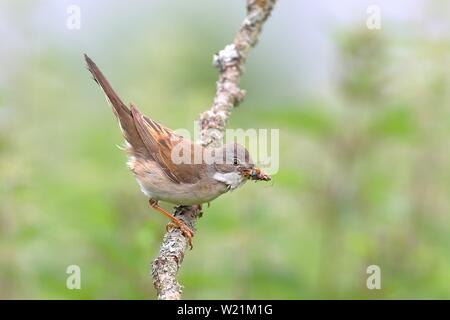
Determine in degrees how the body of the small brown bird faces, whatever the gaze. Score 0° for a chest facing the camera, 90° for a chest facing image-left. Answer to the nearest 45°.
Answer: approximately 270°
